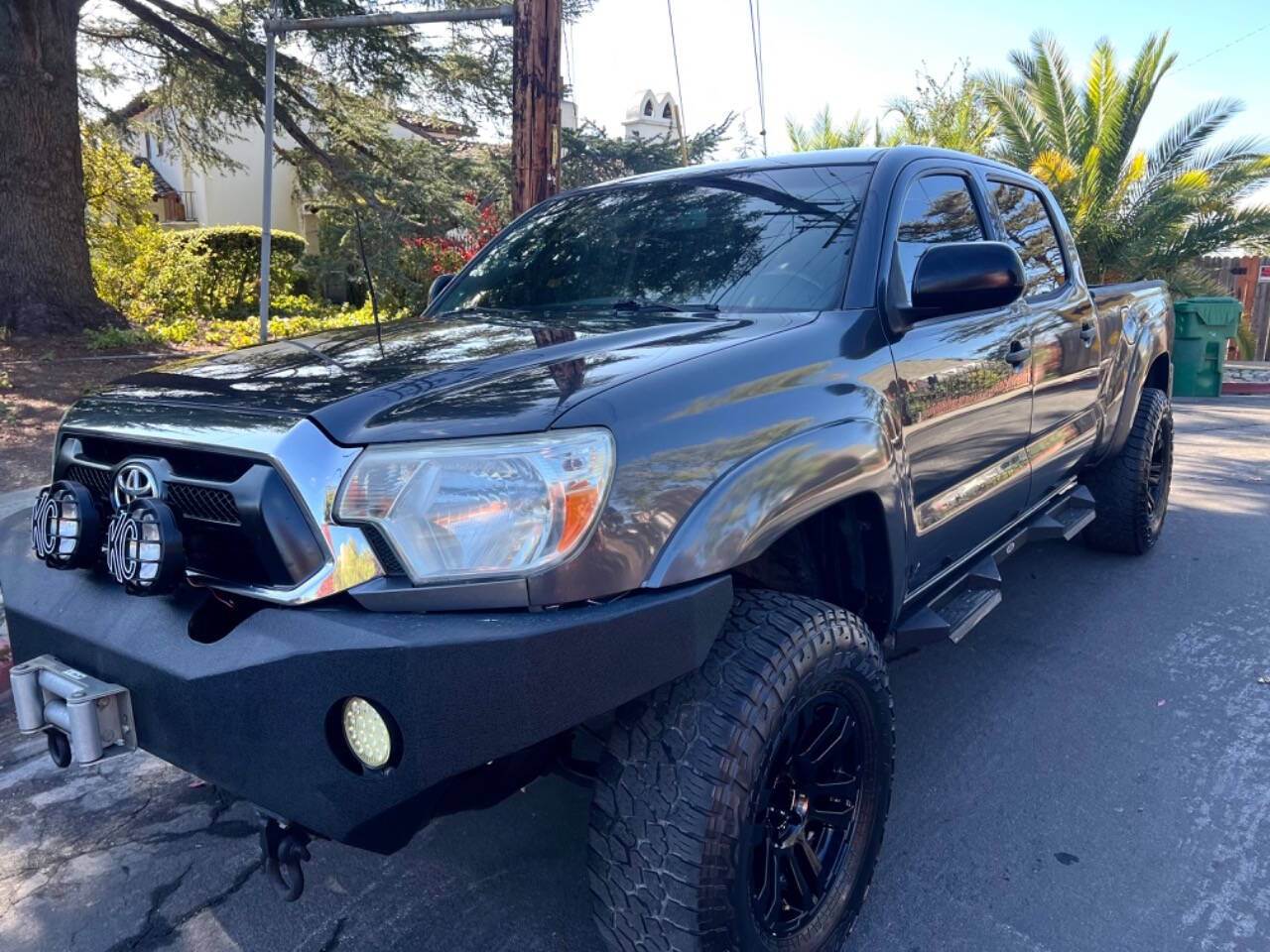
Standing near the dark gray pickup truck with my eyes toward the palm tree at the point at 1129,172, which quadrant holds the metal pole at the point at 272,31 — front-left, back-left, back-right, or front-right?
front-left

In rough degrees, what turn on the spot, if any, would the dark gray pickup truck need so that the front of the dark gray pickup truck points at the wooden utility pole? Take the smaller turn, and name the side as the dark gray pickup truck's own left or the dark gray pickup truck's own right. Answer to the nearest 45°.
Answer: approximately 135° to the dark gray pickup truck's own right

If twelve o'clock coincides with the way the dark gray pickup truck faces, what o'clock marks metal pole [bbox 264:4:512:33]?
The metal pole is roughly at 4 o'clock from the dark gray pickup truck.

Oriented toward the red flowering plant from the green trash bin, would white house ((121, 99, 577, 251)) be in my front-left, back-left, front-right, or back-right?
front-right

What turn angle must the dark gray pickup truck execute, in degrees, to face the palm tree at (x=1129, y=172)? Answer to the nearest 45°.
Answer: approximately 180°

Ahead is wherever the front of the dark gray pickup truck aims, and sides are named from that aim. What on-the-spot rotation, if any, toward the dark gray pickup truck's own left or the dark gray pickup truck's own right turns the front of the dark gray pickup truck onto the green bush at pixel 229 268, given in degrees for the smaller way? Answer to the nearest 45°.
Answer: approximately 135° to the dark gray pickup truck's own right

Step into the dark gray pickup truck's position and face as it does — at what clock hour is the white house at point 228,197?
The white house is roughly at 4 o'clock from the dark gray pickup truck.

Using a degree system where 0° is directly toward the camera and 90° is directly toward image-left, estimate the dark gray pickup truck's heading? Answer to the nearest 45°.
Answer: approximately 45°

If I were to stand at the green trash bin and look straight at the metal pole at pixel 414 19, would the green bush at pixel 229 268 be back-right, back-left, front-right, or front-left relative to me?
front-right

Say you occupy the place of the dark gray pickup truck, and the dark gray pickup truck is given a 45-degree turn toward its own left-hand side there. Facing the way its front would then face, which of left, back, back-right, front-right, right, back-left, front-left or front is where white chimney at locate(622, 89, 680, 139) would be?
back

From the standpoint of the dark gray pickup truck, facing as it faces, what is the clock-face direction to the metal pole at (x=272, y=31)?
The metal pole is roughly at 4 o'clock from the dark gray pickup truck.

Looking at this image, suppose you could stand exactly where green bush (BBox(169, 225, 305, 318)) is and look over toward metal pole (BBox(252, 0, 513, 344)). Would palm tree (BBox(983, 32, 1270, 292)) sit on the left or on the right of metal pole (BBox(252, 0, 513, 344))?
left

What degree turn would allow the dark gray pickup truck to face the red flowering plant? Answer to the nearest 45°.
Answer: approximately 135° to its right
